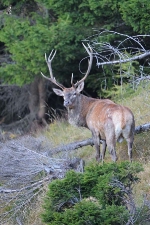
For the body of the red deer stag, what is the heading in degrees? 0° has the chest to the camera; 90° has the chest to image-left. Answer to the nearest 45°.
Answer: approximately 135°

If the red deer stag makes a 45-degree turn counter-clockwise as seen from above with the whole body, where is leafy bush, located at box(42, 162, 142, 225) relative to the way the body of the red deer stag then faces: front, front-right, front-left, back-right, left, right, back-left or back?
left
